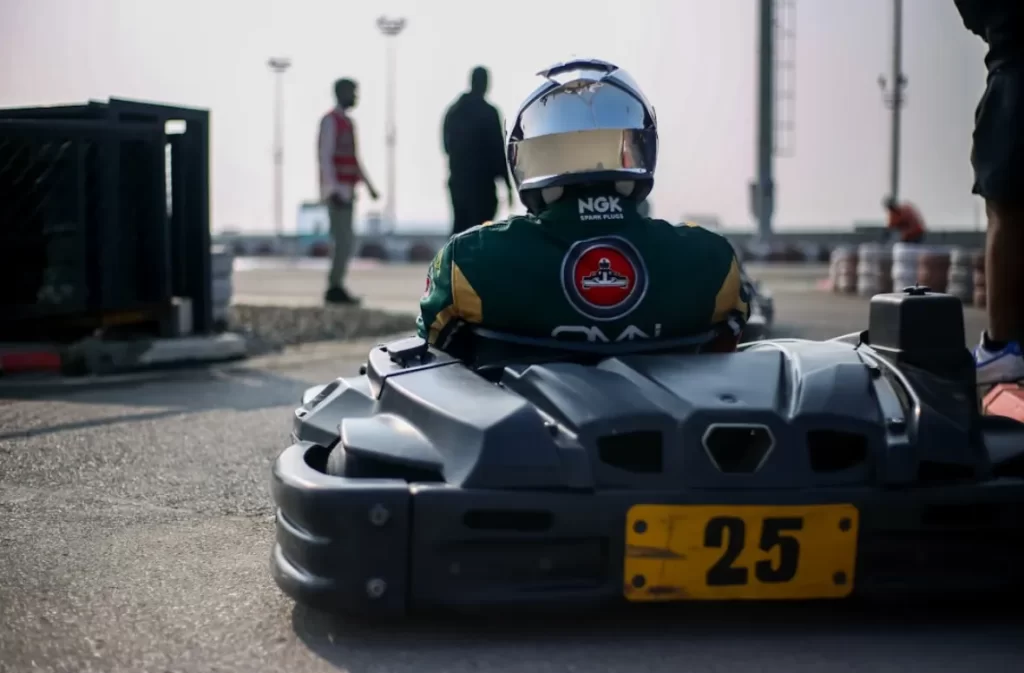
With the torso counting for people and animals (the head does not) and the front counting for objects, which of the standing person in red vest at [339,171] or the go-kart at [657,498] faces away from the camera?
the go-kart

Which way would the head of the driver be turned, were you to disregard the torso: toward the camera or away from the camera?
away from the camera

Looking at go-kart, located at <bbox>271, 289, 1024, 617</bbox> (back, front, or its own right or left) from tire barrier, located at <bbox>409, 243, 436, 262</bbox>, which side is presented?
front

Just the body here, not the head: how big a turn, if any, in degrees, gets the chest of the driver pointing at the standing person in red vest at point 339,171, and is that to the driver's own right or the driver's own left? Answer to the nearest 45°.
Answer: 0° — they already face them

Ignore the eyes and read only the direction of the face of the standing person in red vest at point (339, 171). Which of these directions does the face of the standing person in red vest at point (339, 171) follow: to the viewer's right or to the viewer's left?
to the viewer's right

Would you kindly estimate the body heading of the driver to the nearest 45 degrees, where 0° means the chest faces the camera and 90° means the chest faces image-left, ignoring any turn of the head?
approximately 180°

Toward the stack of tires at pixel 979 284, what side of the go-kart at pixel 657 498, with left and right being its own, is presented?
front

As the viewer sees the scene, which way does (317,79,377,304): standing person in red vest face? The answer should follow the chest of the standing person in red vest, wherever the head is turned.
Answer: to the viewer's right

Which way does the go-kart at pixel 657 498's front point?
away from the camera

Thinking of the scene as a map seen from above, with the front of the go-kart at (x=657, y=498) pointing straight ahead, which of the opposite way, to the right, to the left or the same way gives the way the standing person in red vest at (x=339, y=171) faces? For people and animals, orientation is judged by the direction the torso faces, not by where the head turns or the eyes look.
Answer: to the right

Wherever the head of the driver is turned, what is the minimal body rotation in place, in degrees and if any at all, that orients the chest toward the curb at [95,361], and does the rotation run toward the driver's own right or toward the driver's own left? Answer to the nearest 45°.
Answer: approximately 45° to the driver's own left

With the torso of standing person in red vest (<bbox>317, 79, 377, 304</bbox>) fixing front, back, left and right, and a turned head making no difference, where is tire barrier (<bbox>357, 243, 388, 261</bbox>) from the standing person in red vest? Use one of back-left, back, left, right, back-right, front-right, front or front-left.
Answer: left
